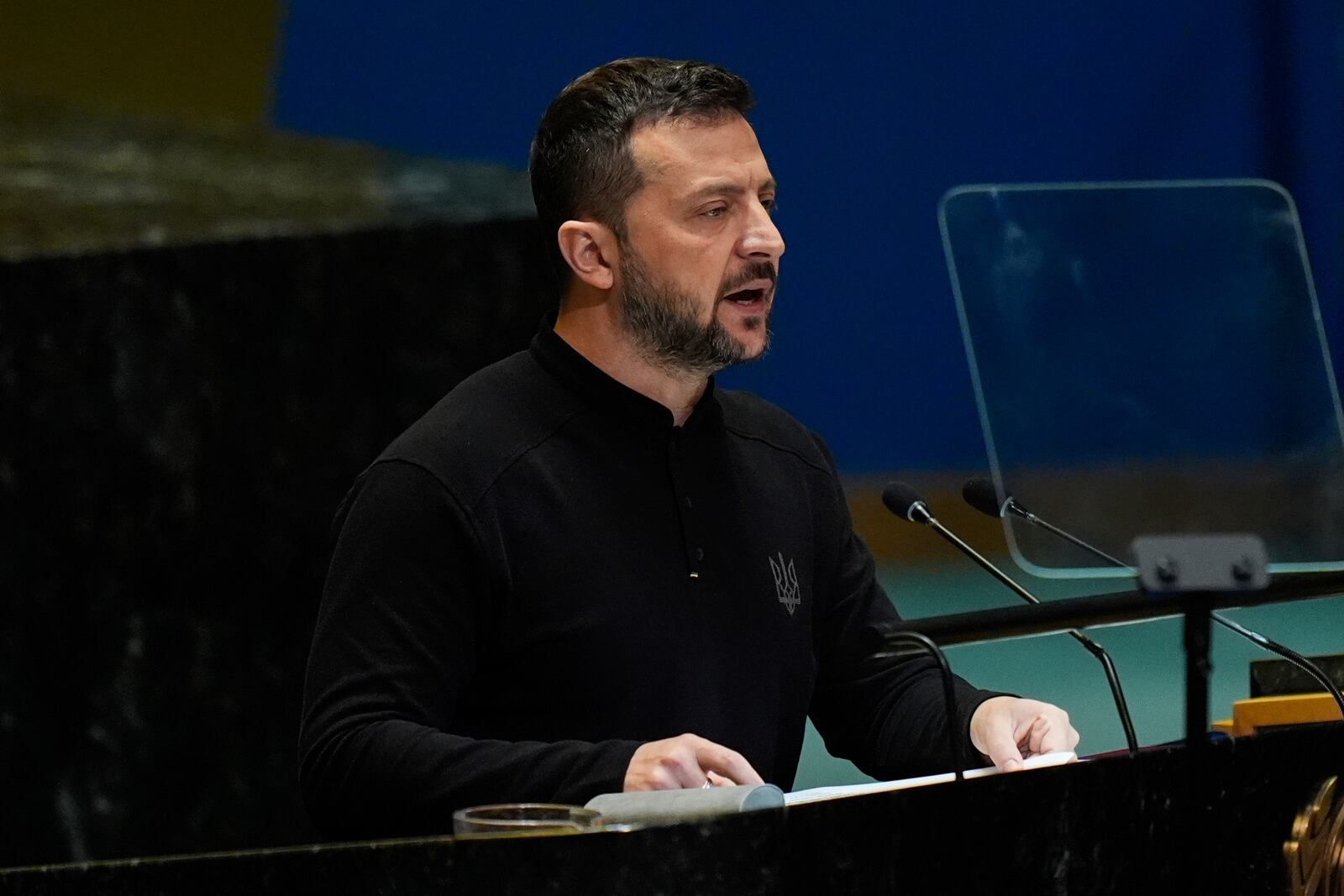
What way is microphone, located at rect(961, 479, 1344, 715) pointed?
to the viewer's left

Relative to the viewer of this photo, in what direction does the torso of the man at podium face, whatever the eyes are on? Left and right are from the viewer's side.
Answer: facing the viewer and to the right of the viewer

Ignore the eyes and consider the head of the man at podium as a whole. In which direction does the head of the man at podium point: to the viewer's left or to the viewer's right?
to the viewer's right

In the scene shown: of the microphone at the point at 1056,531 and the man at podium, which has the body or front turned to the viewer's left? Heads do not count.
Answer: the microphone

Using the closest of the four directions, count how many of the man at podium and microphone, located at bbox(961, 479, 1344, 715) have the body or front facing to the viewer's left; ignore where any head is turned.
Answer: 1
